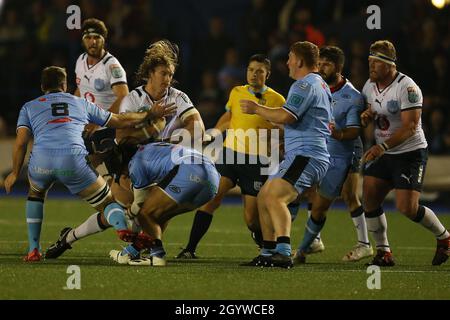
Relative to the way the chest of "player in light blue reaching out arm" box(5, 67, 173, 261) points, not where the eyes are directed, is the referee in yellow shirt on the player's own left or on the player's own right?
on the player's own right

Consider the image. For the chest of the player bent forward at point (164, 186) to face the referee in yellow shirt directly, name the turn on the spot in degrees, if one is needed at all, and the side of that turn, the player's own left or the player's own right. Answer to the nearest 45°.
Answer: approximately 135° to the player's own right

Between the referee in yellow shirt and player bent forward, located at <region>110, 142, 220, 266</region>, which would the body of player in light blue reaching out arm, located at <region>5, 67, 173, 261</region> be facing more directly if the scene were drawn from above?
the referee in yellow shirt

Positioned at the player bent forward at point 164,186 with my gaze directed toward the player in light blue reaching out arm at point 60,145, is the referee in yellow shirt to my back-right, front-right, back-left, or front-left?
back-right

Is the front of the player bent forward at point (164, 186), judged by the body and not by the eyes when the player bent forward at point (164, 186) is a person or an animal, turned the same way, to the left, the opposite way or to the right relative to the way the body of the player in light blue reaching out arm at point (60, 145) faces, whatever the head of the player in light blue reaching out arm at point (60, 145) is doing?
to the left

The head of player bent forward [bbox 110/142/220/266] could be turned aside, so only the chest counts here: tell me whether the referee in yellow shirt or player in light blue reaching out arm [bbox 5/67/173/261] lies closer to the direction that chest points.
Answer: the player in light blue reaching out arm

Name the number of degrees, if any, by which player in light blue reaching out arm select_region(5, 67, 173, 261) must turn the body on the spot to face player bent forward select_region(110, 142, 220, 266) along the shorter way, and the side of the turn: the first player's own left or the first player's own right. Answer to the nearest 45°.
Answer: approximately 90° to the first player's own right

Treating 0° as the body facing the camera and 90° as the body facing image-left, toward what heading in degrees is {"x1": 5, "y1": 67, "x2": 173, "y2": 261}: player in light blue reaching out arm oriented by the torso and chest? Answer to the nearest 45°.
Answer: approximately 180°

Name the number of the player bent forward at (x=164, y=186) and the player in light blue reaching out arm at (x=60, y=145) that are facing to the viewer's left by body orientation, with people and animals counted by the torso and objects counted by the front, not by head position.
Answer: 1

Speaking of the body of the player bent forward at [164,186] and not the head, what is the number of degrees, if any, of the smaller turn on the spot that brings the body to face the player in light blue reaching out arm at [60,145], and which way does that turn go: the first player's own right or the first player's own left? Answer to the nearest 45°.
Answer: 0° — they already face them

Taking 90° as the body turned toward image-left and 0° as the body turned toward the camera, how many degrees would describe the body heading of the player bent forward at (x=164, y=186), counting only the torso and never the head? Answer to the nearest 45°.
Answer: approximately 90°
